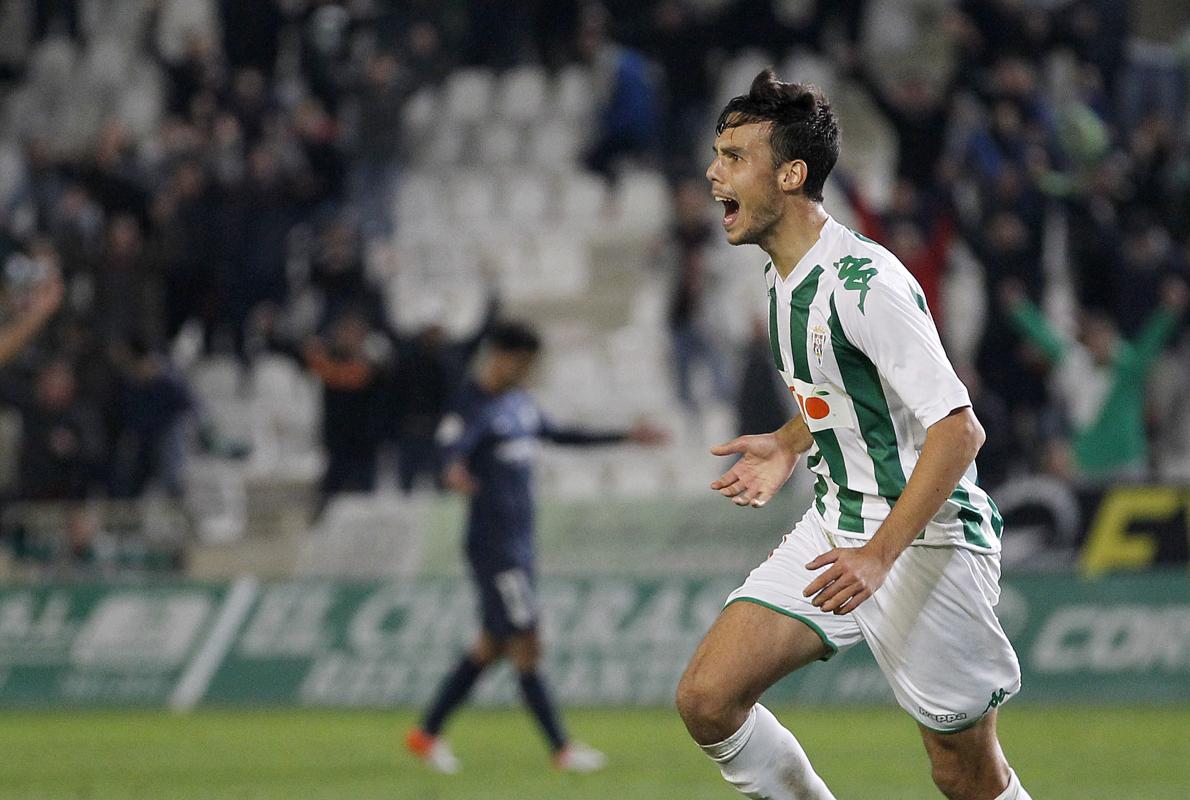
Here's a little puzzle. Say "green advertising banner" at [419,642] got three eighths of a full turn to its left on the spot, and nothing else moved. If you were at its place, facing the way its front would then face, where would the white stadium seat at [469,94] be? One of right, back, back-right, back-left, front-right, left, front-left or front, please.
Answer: front-left

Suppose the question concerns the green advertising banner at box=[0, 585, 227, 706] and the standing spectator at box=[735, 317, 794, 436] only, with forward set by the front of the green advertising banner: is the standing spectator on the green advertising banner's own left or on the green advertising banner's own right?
on the green advertising banner's own left

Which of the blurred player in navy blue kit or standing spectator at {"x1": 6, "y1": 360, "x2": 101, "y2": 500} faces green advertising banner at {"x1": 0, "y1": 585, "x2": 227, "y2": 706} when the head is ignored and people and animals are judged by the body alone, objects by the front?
the standing spectator

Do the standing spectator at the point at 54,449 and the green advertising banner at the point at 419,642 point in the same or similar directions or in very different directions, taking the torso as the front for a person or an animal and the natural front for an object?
same or similar directions

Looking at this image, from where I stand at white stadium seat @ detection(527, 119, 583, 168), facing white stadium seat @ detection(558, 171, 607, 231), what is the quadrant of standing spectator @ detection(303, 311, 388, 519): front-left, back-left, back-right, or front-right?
front-right

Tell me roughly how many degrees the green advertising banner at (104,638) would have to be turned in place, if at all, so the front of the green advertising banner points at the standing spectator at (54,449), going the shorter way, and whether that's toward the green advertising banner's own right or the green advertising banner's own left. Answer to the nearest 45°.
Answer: approximately 180°

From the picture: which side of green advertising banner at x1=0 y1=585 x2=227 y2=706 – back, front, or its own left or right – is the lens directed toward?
front

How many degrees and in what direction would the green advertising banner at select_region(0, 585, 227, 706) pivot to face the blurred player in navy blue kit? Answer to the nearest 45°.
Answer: approximately 45° to its left

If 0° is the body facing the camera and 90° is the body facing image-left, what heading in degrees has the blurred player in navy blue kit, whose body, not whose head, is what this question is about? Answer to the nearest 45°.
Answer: approximately 315°

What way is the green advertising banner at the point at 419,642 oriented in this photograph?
toward the camera

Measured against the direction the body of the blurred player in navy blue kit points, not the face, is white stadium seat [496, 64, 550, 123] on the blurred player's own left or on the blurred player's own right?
on the blurred player's own left

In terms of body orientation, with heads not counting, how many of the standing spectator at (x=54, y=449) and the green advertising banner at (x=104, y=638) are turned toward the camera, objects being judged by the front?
2

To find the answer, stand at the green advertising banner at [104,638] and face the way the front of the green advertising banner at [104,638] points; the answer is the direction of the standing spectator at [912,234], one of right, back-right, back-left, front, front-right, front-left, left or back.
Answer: left
